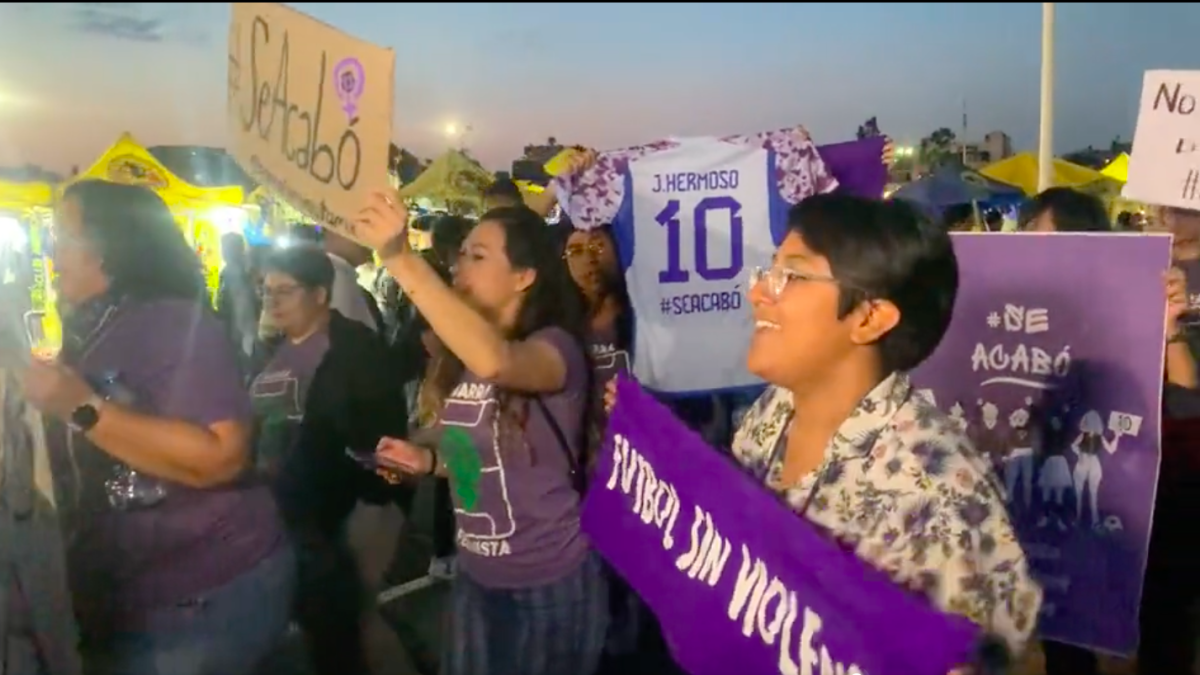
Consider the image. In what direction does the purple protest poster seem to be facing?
toward the camera

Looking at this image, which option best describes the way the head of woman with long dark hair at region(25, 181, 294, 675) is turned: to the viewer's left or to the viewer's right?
to the viewer's left

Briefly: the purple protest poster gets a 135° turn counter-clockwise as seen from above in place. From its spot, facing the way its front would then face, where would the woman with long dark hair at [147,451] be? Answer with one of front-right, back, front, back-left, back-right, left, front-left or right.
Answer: back

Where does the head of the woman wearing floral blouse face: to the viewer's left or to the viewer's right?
to the viewer's left

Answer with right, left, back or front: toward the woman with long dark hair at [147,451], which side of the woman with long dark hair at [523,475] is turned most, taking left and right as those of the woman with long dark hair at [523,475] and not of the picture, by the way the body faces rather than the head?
front

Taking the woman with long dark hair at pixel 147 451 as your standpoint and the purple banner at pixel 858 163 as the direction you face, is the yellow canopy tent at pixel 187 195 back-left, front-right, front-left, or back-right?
front-left

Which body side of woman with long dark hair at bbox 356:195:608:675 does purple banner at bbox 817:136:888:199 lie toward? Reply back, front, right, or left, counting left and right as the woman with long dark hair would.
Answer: back

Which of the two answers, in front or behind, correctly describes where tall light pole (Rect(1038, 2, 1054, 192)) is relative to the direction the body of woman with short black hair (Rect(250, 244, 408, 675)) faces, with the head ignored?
behind

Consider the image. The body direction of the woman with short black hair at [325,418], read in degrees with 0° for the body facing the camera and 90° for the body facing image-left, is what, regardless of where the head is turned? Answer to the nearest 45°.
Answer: approximately 45°
